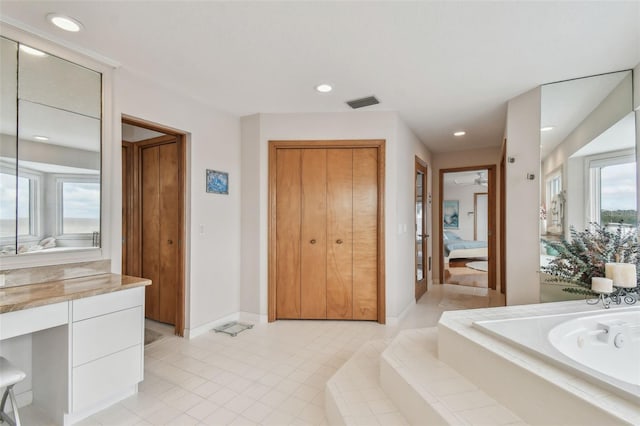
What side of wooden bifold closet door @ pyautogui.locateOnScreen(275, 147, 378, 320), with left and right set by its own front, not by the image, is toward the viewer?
front

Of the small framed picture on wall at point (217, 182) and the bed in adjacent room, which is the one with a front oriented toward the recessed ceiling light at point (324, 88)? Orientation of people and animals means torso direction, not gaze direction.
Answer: the small framed picture on wall

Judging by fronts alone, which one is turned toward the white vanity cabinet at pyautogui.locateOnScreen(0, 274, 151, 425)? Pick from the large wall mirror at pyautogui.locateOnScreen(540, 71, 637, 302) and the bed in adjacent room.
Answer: the large wall mirror

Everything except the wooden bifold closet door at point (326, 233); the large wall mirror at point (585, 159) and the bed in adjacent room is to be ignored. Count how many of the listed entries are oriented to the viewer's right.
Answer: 1

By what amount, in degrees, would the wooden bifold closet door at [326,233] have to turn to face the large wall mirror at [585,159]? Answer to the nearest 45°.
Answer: approximately 90° to its left

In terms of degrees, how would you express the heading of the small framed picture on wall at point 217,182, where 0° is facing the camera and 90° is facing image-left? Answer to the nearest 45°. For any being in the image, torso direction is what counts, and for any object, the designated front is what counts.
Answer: approximately 315°

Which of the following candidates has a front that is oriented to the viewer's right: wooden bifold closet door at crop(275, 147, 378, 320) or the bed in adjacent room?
the bed in adjacent room

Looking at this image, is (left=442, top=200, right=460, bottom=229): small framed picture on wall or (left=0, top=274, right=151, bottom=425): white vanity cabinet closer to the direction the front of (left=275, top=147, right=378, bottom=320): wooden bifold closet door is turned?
the white vanity cabinet

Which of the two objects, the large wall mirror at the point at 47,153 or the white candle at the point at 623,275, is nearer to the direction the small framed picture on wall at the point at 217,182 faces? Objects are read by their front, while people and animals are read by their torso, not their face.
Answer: the white candle

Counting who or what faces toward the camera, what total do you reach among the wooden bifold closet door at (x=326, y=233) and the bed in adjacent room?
1

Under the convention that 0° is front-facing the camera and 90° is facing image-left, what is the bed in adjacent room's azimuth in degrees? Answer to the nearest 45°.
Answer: approximately 270°

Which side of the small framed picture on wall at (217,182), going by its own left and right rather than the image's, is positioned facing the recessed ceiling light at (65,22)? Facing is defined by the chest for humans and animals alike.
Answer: right

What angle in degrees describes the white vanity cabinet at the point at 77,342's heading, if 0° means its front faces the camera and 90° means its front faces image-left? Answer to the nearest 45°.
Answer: approximately 315°

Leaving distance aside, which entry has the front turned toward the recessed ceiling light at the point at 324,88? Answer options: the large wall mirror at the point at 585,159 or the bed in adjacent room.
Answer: the large wall mirror

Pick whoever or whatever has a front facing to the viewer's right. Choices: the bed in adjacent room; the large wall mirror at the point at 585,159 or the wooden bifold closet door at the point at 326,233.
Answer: the bed in adjacent room

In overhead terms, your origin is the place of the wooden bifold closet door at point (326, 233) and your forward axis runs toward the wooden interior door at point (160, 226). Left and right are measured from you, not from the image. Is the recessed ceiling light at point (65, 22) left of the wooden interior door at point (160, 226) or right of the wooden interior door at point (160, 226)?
left

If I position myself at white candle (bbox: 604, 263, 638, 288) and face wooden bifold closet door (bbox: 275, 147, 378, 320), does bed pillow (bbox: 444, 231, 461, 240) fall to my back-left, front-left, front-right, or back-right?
front-right

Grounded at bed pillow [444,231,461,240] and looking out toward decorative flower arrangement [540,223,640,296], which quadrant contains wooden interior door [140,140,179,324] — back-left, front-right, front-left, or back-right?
front-right

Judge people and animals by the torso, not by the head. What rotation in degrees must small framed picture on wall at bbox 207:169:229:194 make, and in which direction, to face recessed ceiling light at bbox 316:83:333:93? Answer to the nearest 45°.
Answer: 0° — it already faces it
